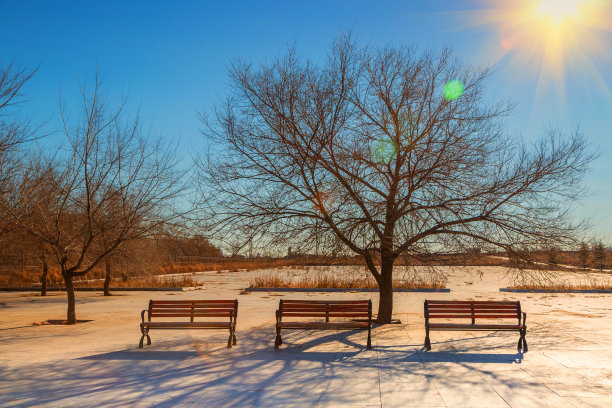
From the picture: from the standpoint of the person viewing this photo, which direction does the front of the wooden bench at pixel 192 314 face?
facing the viewer

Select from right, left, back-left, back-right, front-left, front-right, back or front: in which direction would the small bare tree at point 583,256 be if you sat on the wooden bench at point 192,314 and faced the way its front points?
left
